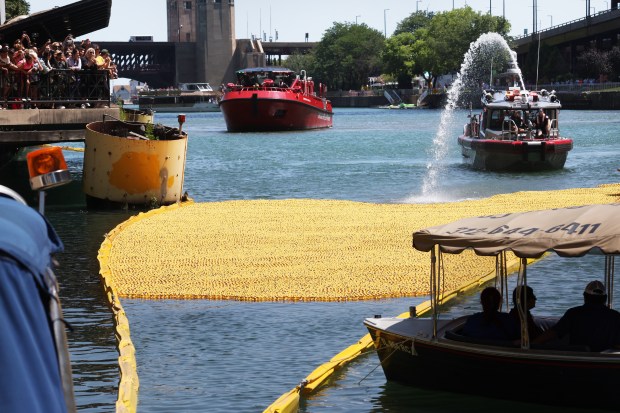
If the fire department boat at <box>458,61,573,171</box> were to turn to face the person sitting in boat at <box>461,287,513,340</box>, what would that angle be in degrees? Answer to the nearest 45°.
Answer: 0° — it already faces them

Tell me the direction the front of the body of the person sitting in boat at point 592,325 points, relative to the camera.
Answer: away from the camera

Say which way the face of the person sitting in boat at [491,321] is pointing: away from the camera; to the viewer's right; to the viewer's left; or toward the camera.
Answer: away from the camera

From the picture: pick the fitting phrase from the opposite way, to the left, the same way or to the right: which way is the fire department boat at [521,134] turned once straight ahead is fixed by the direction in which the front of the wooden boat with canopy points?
to the left

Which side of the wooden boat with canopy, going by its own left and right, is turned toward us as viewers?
left

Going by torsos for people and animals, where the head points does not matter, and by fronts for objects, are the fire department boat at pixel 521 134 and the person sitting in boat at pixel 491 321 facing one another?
yes

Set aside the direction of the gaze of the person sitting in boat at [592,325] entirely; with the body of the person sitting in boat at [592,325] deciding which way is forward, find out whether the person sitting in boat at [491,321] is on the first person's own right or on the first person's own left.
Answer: on the first person's own left

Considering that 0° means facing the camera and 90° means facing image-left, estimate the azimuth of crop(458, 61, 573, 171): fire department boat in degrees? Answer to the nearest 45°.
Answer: approximately 0°

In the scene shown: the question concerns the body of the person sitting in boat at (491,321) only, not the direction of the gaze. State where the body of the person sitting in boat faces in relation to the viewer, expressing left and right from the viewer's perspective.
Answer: facing away from the viewer

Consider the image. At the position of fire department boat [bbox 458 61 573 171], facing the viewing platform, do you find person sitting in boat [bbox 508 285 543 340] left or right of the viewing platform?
left

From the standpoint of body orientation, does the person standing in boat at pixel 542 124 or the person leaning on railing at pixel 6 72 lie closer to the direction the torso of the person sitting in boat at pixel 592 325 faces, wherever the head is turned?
the person standing in boat

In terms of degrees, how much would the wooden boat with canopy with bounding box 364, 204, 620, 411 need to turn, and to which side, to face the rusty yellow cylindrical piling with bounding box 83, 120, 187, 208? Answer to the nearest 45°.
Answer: approximately 45° to its right
